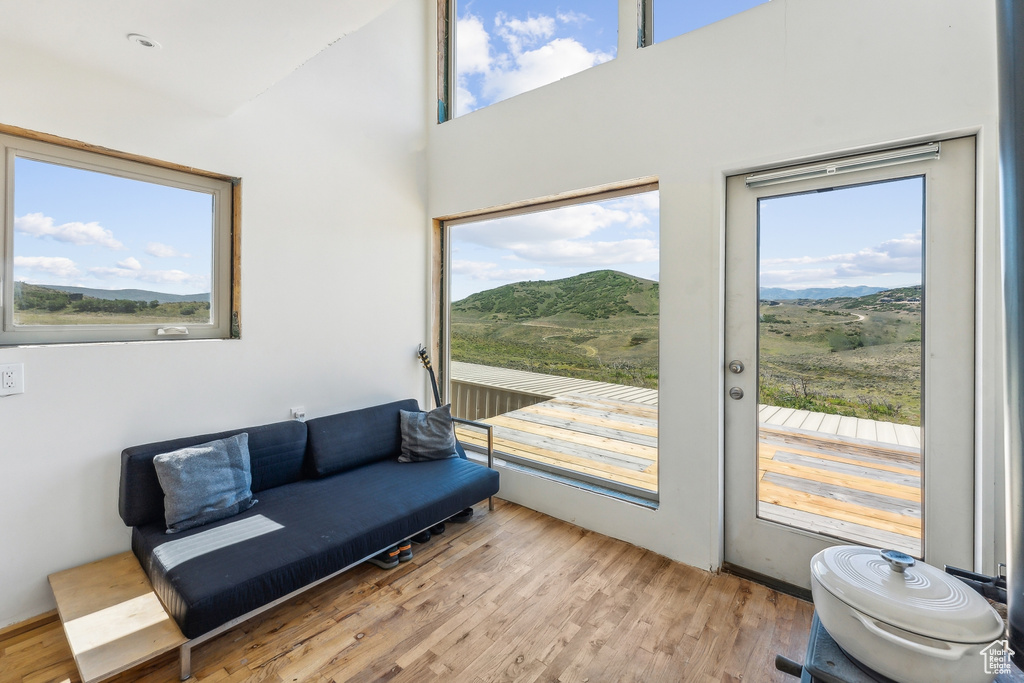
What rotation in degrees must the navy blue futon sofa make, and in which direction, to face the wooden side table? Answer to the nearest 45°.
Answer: approximately 135° to its right

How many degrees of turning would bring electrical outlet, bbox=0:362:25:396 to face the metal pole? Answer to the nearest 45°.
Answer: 0° — it already faces it

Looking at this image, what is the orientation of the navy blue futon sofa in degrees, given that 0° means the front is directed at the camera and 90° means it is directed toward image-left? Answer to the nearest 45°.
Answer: approximately 315°

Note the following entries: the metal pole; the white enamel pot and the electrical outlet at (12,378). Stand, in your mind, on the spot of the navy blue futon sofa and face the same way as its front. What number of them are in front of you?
2

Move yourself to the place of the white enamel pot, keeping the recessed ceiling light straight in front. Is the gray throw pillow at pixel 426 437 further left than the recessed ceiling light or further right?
right

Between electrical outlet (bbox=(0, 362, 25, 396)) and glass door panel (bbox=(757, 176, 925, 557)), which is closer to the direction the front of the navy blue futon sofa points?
the glass door panel

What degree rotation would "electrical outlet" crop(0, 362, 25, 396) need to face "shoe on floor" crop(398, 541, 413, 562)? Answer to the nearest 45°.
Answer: approximately 45° to its left

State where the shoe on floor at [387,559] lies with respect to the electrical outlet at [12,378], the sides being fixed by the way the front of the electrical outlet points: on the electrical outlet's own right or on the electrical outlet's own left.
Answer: on the electrical outlet's own left
